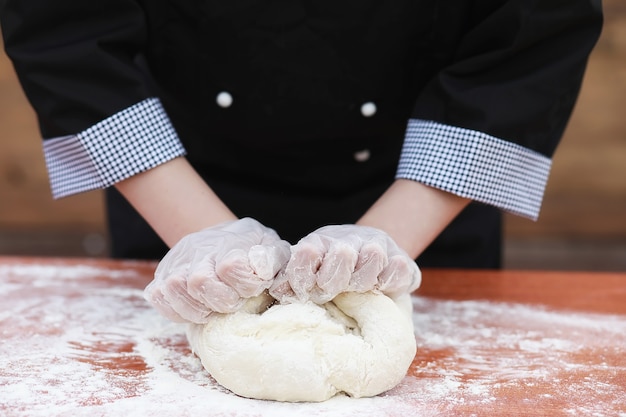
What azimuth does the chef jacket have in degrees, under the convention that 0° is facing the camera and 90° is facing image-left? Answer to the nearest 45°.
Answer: approximately 0°
